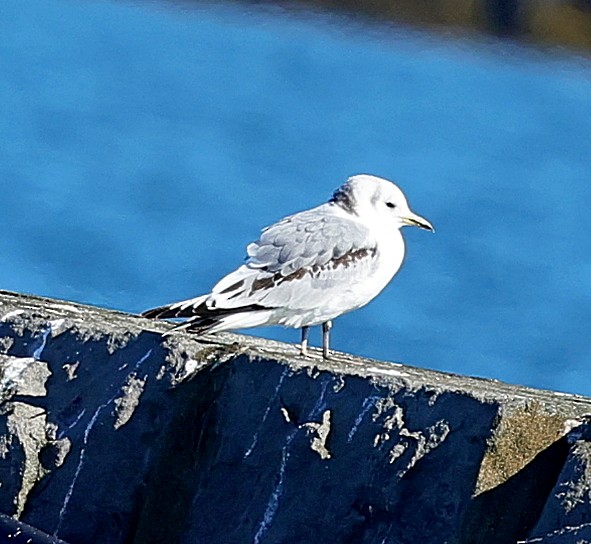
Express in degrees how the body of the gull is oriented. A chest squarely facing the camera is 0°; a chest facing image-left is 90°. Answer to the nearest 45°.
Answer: approximately 270°
